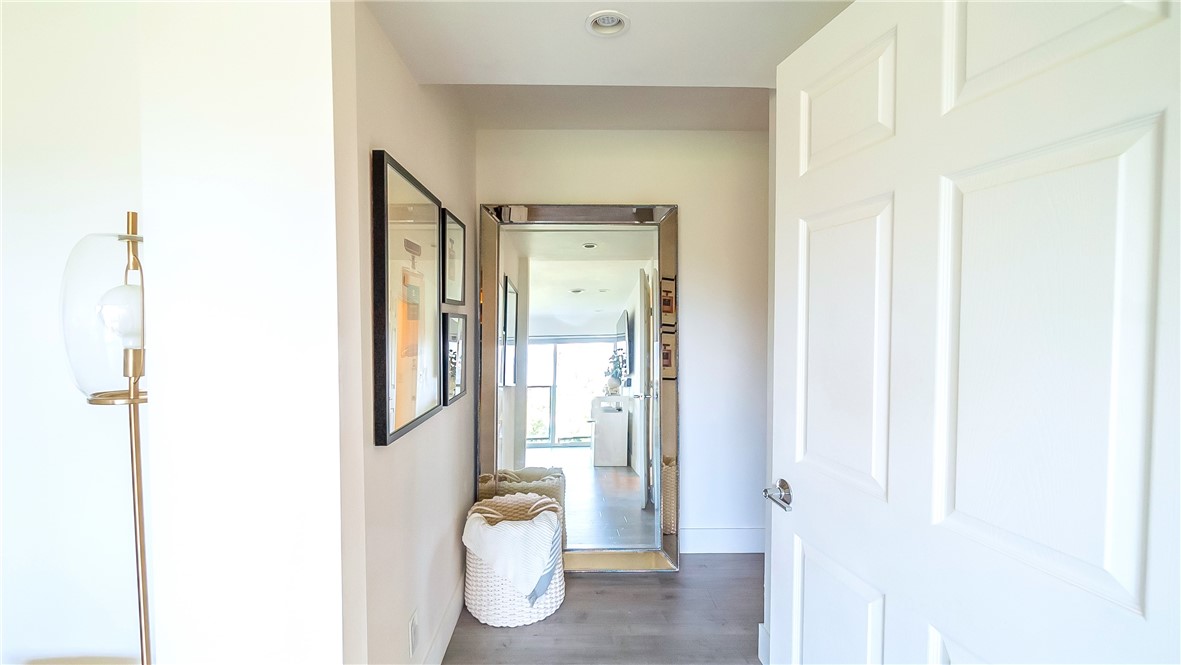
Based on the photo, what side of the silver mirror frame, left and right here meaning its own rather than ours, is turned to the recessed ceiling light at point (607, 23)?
front

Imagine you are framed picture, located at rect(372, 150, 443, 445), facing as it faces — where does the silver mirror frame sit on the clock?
The silver mirror frame is roughly at 11 o'clock from the framed picture.

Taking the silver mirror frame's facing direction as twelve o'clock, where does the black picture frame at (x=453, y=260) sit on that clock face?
The black picture frame is roughly at 2 o'clock from the silver mirror frame.

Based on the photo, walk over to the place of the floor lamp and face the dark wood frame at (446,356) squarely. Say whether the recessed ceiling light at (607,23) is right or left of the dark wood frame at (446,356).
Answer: right

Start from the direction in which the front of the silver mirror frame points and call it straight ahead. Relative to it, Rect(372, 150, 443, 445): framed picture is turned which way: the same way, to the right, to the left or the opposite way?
to the left

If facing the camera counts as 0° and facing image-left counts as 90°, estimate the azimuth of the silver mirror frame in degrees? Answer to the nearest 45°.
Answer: approximately 0°

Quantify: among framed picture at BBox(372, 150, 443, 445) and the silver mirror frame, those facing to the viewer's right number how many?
1

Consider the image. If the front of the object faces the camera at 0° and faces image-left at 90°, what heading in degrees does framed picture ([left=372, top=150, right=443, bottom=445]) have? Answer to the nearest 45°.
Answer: approximately 270°

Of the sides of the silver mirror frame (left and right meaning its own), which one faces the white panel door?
front
